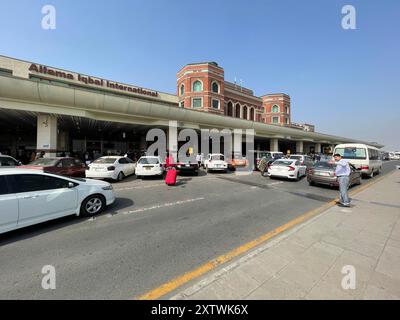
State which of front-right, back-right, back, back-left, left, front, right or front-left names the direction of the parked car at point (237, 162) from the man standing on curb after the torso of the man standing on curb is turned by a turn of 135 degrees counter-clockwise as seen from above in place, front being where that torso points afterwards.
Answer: back

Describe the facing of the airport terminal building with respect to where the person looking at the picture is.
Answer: facing the viewer and to the right of the viewer

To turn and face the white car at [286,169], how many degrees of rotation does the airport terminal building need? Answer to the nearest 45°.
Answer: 0° — it already faces it

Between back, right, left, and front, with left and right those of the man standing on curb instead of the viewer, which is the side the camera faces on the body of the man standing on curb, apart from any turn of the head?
left

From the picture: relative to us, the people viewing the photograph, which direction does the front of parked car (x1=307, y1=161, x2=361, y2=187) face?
facing away from the viewer and to the right of the viewer

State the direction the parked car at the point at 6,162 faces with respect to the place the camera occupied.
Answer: facing to the right of the viewer

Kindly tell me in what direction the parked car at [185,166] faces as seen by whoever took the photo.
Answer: facing away from the viewer and to the right of the viewer

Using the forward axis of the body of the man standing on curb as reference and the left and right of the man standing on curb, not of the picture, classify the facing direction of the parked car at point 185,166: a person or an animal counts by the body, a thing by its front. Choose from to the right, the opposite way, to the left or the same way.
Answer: to the right

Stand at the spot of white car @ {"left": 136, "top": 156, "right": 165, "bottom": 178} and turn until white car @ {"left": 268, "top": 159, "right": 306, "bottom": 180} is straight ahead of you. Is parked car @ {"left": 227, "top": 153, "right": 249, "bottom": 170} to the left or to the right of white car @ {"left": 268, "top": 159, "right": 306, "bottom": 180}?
left

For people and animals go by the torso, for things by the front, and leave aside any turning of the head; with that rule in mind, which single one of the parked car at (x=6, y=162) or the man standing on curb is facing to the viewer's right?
the parked car

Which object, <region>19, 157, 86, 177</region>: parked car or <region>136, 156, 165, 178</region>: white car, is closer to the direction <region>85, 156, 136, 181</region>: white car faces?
the white car
